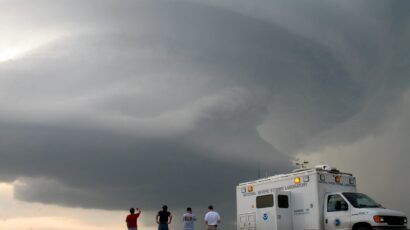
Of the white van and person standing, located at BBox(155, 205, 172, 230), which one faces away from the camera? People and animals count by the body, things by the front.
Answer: the person standing

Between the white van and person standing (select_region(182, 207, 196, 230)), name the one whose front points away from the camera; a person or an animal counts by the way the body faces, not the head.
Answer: the person standing

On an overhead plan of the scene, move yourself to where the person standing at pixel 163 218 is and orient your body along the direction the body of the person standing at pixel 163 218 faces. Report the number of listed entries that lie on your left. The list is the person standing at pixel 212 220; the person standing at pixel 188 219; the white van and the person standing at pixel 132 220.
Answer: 1

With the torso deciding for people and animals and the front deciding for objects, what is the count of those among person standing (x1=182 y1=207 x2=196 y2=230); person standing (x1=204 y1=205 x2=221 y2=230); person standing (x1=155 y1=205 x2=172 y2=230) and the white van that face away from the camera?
3

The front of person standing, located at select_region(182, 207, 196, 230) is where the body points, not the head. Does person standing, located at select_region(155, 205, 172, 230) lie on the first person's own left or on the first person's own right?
on the first person's own left

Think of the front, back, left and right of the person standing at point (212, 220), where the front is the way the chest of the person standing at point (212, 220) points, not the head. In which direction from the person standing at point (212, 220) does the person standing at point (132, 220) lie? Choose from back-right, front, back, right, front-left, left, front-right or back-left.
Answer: left

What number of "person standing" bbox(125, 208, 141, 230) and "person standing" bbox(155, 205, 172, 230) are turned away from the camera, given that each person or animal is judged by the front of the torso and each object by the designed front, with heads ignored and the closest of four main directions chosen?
2

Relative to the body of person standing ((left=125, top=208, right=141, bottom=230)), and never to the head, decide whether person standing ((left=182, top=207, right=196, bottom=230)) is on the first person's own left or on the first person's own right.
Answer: on the first person's own right

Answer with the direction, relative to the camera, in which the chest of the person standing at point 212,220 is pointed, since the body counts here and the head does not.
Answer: away from the camera

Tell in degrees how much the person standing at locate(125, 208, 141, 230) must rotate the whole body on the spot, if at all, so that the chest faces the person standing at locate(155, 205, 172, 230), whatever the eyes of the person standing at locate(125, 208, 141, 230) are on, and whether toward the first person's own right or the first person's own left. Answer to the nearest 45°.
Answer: approximately 90° to the first person's own right

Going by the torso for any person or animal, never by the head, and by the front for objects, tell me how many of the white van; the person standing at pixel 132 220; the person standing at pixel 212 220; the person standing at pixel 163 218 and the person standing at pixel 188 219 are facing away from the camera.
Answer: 4

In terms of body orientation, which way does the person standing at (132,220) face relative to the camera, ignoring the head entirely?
away from the camera

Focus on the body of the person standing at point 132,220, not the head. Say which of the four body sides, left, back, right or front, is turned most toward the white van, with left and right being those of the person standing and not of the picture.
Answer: right

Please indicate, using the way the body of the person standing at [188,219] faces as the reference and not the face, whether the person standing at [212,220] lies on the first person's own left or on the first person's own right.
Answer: on the first person's own right

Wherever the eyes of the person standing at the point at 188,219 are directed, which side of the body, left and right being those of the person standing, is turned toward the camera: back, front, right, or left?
back

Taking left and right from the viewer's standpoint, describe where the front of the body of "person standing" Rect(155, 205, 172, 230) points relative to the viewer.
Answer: facing away from the viewer

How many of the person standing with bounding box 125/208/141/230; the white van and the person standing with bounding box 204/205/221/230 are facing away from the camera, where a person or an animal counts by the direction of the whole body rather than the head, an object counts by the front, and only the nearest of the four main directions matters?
2

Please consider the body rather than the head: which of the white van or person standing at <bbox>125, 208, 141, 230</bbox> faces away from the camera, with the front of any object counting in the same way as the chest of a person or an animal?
the person standing
